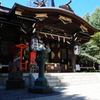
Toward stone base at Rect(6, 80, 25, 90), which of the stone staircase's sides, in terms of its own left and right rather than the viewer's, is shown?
right

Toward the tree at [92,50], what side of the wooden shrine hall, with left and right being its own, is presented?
left

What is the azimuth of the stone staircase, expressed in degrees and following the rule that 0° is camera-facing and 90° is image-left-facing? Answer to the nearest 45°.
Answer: approximately 315°

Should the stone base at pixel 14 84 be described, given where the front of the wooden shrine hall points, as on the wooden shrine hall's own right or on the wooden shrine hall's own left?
on the wooden shrine hall's own right

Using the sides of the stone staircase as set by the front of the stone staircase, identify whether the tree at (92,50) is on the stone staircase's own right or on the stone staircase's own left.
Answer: on the stone staircase's own left
